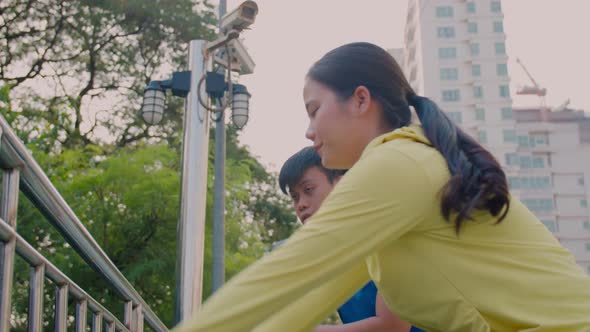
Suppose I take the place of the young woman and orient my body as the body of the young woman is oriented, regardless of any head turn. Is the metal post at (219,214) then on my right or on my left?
on my right

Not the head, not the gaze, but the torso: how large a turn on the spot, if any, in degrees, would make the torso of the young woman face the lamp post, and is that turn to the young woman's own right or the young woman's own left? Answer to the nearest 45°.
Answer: approximately 90° to the young woman's own right

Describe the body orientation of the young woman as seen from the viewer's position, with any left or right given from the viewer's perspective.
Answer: facing to the left of the viewer

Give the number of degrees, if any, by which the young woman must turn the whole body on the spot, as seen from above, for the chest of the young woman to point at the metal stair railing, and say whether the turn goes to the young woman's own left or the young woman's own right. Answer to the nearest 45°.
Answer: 0° — they already face it
